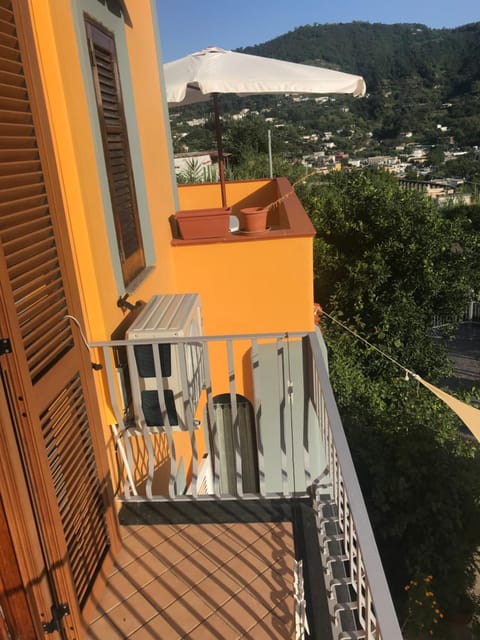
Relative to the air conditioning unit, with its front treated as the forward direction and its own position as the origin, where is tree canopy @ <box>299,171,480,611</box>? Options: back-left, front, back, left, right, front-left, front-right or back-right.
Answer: front-left

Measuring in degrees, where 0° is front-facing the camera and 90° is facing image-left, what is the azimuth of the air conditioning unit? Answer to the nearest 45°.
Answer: approximately 270°

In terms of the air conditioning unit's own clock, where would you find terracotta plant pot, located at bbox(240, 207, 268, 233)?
The terracotta plant pot is roughly at 10 o'clock from the air conditioning unit.

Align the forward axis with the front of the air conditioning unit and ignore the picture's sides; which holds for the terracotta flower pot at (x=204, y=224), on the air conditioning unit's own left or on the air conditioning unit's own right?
on the air conditioning unit's own left
